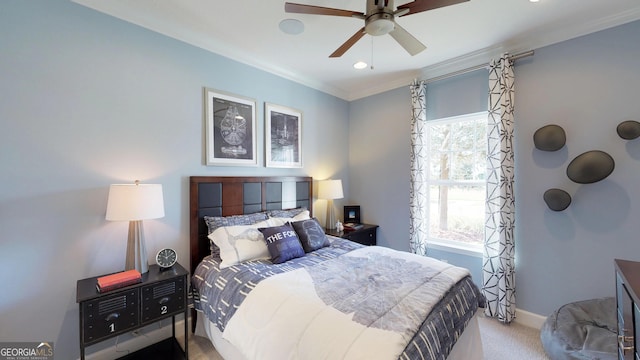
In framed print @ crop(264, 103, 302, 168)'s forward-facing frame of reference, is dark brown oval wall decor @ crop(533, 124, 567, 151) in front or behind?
in front

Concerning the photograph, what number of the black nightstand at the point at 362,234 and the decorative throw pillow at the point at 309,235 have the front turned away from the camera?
0

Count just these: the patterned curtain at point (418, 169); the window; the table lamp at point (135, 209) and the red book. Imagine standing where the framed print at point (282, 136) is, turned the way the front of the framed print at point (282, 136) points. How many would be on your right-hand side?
2

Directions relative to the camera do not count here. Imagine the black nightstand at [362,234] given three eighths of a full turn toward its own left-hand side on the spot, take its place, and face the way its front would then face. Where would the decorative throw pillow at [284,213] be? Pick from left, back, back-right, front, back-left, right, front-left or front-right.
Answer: back-left

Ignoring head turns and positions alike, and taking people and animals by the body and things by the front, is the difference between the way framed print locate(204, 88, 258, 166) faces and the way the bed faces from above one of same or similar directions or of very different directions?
same or similar directions

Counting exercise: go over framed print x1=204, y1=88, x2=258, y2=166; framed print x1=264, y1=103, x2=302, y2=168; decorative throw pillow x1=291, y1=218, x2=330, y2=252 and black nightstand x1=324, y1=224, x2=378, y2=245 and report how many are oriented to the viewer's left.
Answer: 0

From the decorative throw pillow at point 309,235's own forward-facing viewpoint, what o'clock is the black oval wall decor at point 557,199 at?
The black oval wall decor is roughly at 11 o'clock from the decorative throw pillow.

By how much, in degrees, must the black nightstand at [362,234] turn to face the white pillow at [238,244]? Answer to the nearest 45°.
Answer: approximately 90° to its right

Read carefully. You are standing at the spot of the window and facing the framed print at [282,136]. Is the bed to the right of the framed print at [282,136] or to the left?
left

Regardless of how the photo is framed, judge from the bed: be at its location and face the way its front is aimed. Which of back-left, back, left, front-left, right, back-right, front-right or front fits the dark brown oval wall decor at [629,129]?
front-left

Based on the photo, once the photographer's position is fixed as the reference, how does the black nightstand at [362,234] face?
facing the viewer and to the right of the viewer

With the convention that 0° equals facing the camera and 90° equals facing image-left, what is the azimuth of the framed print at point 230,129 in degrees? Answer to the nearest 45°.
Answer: approximately 315°

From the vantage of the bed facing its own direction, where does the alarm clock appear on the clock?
The alarm clock is roughly at 5 o'clock from the bed.

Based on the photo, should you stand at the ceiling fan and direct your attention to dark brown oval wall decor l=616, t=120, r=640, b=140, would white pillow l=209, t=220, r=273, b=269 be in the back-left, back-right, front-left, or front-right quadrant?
back-left

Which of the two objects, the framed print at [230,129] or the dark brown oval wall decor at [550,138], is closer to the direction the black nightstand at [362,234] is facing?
the dark brown oval wall decor

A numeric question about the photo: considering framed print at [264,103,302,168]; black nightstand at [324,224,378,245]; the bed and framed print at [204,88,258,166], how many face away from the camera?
0

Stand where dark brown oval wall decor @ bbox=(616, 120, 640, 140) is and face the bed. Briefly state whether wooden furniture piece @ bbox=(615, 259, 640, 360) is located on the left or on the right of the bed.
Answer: left

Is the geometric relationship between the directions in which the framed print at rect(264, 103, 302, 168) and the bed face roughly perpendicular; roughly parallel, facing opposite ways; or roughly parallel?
roughly parallel
